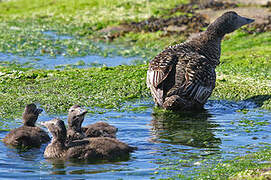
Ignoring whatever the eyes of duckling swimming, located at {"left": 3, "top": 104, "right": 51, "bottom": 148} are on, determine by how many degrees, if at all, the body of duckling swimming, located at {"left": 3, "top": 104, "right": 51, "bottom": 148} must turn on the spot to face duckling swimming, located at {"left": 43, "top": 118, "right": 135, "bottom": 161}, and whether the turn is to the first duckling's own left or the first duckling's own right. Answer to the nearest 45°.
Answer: approximately 90° to the first duckling's own right

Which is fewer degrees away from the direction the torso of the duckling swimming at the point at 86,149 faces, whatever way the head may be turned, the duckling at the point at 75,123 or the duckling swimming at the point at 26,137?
the duckling swimming

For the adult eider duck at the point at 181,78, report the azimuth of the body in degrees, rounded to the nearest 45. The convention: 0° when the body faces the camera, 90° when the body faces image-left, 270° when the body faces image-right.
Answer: approximately 225°

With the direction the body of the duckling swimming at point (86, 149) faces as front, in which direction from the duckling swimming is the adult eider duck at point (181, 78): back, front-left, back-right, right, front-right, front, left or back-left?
back-right

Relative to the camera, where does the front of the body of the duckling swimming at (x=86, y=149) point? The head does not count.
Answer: to the viewer's left

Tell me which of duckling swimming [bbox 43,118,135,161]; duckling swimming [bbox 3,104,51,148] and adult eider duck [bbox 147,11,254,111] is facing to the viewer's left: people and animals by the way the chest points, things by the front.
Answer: duckling swimming [bbox 43,118,135,161]

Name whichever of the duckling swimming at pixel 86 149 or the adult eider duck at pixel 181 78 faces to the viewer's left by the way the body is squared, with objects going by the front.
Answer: the duckling swimming

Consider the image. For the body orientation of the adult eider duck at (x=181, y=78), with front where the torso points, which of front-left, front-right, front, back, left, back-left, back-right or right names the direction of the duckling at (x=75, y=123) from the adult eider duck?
back

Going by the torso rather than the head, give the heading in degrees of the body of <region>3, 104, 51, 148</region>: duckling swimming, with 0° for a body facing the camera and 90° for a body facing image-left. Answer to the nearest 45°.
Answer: approximately 225°

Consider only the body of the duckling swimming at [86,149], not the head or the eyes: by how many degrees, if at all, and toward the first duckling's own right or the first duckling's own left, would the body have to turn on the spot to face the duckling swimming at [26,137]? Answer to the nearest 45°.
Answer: approximately 45° to the first duckling's own right
